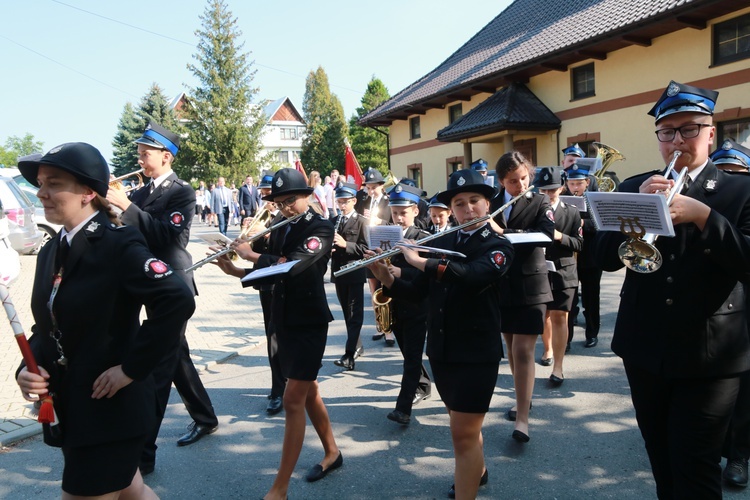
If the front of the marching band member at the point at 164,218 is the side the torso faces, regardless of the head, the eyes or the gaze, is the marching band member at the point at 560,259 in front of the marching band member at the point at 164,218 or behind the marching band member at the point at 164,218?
behind

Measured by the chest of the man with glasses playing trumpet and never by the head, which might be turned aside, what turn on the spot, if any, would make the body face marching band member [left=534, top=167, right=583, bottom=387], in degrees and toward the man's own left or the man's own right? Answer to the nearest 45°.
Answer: approximately 135° to the man's own right

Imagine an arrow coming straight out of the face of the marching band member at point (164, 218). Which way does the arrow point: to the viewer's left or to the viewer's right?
to the viewer's left

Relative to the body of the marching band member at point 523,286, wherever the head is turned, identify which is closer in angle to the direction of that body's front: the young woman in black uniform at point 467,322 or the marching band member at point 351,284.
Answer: the young woman in black uniform

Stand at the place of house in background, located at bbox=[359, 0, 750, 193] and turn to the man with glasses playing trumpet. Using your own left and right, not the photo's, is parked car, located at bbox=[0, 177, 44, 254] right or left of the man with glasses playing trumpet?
right

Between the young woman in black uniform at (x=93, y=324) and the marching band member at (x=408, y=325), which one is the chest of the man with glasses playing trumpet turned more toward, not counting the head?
the young woman in black uniform

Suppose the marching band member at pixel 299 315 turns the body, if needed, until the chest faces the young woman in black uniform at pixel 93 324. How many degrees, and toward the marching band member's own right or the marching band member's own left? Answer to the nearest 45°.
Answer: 0° — they already face them

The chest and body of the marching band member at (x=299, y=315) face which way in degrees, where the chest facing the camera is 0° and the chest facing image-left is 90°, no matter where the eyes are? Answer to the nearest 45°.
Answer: approximately 45°

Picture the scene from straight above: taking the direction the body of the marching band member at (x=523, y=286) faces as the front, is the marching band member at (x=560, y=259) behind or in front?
behind

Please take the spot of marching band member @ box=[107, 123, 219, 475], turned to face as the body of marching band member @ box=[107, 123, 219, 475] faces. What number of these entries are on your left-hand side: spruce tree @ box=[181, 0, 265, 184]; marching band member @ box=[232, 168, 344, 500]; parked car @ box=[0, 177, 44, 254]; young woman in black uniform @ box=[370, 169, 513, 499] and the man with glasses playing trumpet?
3
